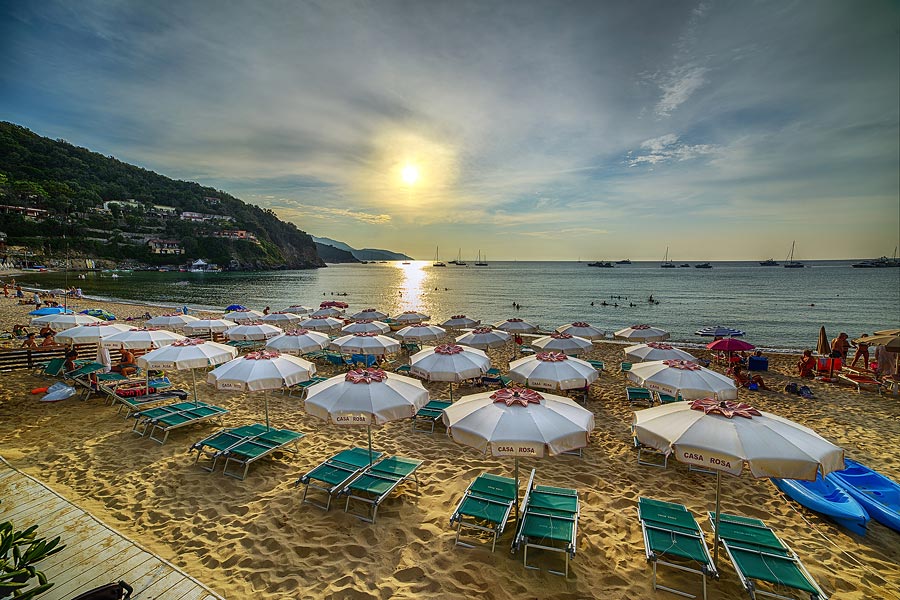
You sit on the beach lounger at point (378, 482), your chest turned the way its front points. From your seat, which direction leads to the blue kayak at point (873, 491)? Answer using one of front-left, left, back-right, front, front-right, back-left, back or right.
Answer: back-left

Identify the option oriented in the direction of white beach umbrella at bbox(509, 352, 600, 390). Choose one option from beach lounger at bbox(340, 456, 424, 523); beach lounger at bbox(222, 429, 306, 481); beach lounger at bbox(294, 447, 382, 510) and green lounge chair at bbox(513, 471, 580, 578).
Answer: the green lounge chair

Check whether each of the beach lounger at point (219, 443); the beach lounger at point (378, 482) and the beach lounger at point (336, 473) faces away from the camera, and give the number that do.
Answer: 0

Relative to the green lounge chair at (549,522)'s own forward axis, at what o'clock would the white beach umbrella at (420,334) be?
The white beach umbrella is roughly at 11 o'clock from the green lounge chair.

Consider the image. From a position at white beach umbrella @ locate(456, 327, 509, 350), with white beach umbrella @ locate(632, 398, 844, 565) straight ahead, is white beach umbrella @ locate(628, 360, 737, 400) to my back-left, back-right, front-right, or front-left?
front-left

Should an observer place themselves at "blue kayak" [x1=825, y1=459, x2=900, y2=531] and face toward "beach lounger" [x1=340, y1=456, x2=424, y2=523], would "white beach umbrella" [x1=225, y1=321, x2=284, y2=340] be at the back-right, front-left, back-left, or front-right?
front-right

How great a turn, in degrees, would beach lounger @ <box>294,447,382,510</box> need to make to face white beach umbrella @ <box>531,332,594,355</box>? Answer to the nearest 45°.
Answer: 0° — it already faces it

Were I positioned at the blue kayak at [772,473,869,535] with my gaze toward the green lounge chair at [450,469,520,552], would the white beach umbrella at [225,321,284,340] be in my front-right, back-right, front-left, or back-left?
front-right

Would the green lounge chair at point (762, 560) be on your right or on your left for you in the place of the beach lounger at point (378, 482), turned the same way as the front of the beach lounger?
on your left

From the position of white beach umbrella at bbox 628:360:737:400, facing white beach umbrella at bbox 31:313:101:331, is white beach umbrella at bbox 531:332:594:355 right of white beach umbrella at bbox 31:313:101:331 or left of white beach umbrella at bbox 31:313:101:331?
right

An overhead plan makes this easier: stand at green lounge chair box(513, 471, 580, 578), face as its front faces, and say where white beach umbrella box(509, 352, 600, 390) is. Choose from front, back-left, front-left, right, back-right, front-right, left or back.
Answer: front

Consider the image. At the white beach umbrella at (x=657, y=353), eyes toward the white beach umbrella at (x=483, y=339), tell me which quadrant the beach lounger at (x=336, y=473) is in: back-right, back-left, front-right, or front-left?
front-left
